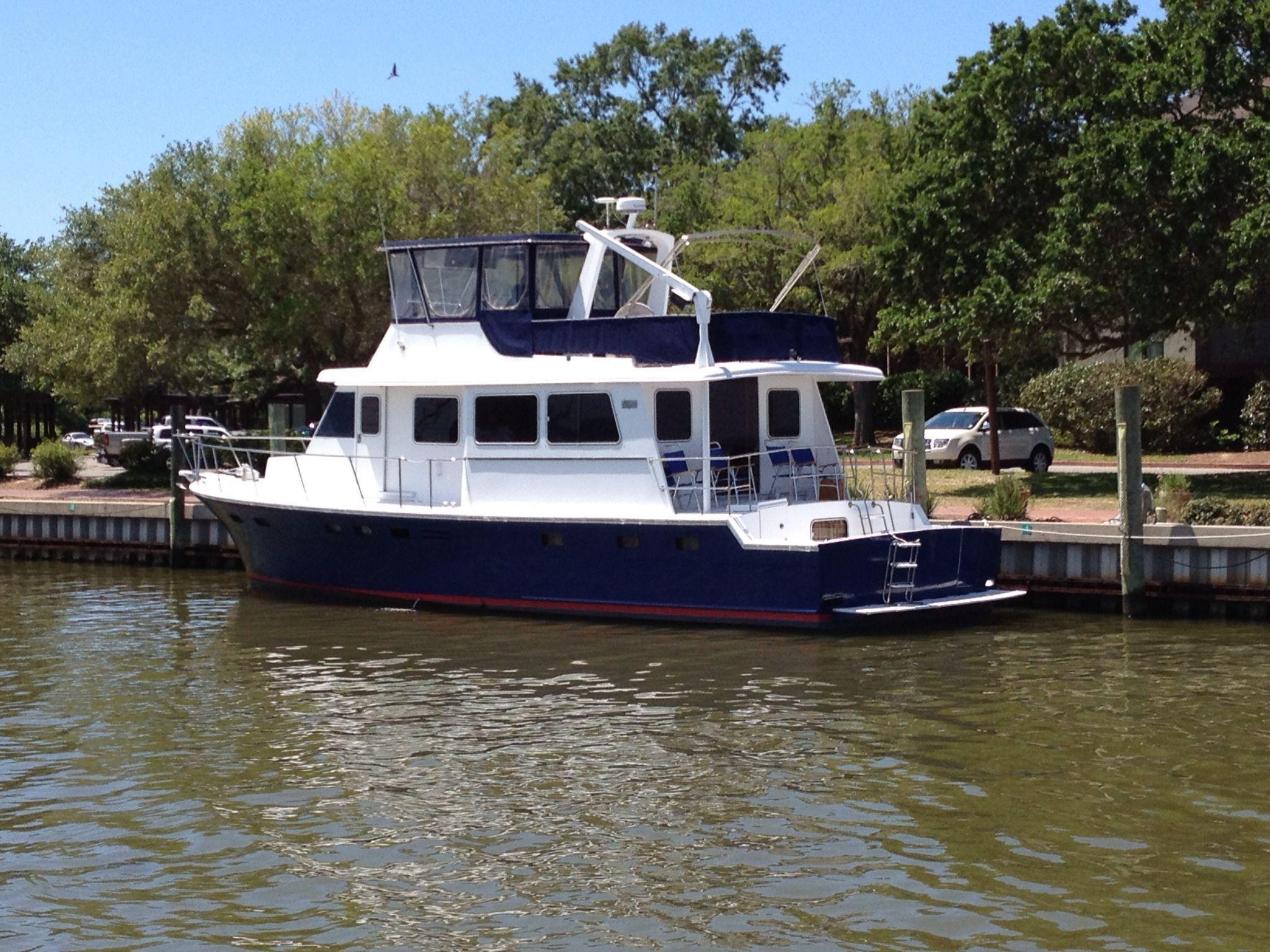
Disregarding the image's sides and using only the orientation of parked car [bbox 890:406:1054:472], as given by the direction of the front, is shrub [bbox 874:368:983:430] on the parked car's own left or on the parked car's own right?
on the parked car's own right

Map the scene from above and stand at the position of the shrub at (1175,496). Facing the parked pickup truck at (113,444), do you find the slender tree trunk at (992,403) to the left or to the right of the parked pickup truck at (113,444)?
right

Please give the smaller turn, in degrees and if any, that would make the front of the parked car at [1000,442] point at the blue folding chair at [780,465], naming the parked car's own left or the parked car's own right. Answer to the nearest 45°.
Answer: approximately 45° to the parked car's own left

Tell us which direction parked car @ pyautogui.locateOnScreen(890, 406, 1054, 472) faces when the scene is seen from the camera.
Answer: facing the viewer and to the left of the viewer

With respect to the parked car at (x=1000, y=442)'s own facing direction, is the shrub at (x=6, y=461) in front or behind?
in front

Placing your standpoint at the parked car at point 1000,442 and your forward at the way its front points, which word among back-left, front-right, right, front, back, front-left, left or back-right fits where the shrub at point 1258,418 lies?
back

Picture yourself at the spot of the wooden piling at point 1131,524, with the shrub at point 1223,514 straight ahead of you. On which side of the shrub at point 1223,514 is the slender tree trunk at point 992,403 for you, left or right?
left

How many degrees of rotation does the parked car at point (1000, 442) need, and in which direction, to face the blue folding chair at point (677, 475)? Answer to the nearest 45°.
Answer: approximately 45° to its left

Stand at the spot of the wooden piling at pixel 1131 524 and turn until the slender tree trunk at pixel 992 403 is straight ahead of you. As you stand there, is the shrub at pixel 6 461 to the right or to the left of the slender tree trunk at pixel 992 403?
left

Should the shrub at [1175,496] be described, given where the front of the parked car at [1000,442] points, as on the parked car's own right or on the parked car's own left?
on the parked car's own left

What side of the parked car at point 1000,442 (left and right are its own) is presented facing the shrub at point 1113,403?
back

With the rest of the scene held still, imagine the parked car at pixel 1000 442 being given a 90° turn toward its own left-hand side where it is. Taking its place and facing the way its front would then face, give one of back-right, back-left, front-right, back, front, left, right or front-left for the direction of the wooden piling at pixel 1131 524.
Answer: front-right

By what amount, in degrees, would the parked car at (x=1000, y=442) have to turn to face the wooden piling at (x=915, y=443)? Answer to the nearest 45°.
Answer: approximately 45° to its left
